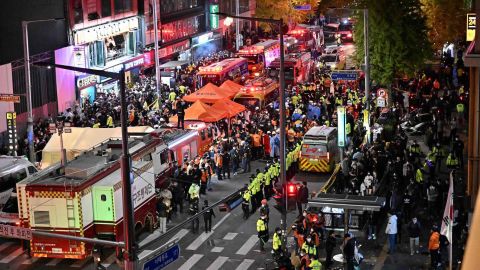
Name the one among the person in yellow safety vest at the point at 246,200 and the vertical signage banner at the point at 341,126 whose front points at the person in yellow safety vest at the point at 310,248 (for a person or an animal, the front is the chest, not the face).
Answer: the vertical signage banner

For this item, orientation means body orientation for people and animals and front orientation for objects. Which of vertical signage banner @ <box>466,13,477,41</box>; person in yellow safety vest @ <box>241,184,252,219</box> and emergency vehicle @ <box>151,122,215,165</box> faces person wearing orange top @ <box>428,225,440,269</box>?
the vertical signage banner

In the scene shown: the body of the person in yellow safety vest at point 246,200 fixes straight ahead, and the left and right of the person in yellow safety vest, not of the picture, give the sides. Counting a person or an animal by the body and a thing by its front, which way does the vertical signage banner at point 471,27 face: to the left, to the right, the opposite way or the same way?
the opposite way

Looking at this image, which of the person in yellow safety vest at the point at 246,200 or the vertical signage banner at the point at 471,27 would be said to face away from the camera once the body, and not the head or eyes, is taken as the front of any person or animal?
the person in yellow safety vest

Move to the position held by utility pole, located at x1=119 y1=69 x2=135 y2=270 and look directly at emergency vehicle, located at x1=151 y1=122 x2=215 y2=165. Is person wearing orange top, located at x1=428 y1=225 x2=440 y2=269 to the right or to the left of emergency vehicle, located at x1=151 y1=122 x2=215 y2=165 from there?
right

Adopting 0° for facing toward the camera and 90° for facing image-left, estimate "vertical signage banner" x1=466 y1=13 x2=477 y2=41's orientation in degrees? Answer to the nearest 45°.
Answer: approximately 0°

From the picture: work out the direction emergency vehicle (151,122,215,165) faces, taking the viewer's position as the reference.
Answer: facing away from the viewer and to the right of the viewer

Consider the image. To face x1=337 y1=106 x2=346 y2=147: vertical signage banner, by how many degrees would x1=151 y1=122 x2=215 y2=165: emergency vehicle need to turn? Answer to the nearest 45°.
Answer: approximately 45° to its right

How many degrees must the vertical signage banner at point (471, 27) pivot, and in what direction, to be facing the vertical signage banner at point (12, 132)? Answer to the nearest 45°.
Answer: approximately 45° to its right

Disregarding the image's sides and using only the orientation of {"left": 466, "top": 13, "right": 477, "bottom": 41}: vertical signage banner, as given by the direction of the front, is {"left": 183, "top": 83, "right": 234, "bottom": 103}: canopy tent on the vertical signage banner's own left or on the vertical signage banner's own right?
on the vertical signage banner's own right
